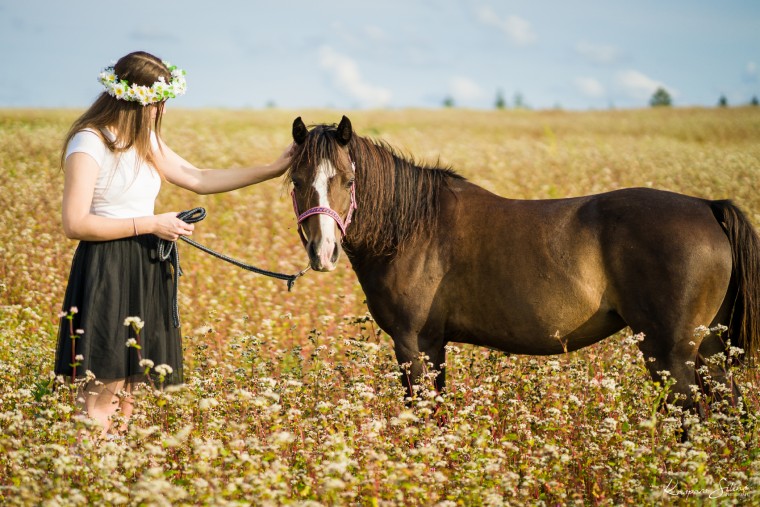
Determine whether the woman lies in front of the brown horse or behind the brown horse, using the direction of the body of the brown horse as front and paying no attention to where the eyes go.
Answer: in front

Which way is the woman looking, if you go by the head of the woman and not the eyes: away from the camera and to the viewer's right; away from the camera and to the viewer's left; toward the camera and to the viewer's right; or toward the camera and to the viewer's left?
away from the camera and to the viewer's right

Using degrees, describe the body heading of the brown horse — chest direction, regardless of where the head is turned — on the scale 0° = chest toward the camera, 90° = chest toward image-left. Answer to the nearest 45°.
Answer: approximately 90°
